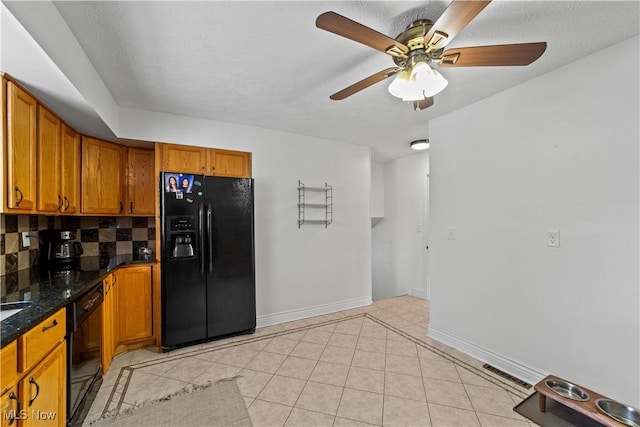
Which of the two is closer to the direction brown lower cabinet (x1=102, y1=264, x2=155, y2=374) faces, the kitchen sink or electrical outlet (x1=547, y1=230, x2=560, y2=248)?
the electrical outlet

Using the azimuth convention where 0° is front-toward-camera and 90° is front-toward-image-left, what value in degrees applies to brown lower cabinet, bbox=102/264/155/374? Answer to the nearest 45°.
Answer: approximately 315°

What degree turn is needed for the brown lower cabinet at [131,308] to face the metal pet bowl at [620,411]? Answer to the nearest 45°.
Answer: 0° — it already faces it

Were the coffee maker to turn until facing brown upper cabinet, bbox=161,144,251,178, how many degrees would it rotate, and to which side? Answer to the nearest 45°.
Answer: approximately 45° to its left

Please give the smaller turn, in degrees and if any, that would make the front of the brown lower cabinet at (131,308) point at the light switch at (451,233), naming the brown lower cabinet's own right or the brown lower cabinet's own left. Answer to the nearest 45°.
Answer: approximately 90° to the brown lower cabinet's own left
